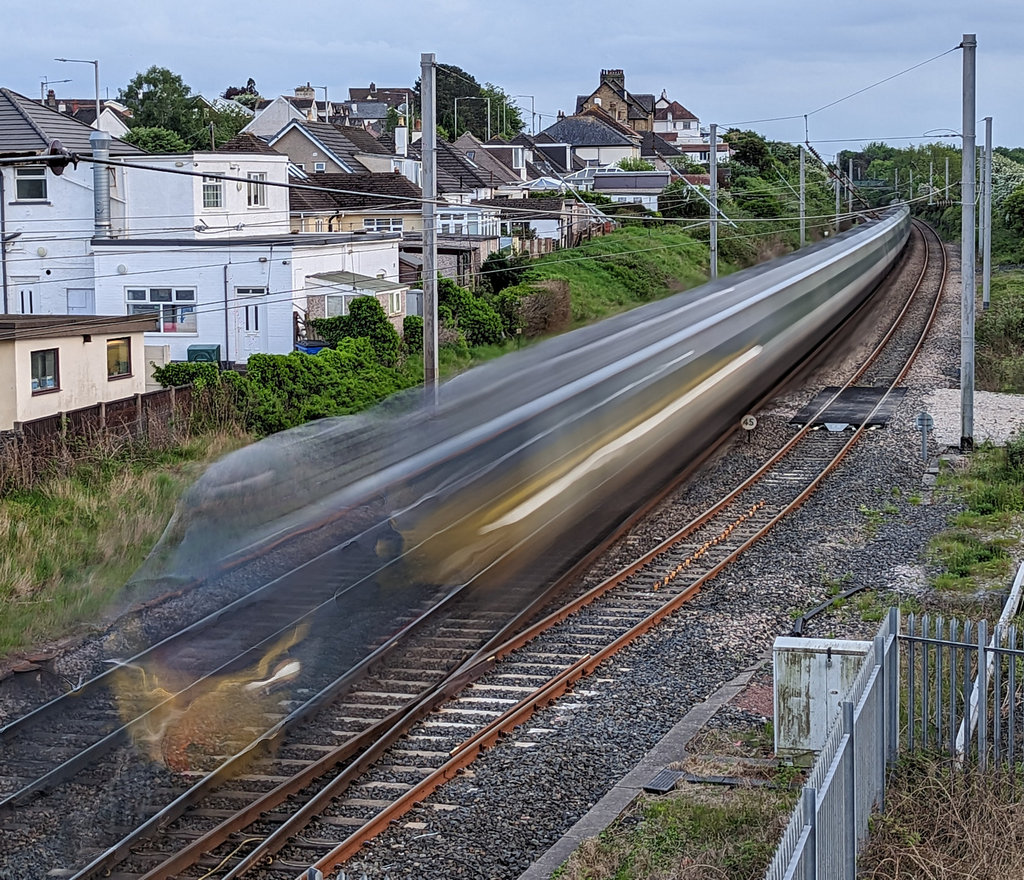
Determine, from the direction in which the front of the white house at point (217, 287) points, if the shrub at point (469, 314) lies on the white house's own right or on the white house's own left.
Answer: on the white house's own left

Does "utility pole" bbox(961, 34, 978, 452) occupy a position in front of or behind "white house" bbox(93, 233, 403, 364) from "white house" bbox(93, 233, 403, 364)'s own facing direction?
in front

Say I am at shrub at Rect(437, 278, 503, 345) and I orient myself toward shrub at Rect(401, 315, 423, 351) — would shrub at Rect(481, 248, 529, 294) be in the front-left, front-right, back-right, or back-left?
back-right

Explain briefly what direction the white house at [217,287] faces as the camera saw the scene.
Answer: facing the viewer

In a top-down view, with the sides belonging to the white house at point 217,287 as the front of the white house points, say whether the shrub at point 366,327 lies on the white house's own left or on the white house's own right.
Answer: on the white house's own left

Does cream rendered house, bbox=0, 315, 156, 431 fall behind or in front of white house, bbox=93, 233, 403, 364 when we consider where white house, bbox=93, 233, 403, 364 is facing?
in front

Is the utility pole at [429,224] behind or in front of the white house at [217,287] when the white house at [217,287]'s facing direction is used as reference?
in front

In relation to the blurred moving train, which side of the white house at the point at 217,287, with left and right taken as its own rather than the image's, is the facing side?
front

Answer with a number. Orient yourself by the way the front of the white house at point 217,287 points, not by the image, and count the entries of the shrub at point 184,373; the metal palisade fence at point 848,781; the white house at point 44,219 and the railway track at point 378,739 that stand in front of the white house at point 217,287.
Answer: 3

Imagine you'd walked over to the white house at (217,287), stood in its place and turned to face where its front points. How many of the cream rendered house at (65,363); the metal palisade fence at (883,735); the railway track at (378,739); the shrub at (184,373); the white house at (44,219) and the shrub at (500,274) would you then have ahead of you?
4

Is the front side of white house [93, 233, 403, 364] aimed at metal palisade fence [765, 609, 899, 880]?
yes

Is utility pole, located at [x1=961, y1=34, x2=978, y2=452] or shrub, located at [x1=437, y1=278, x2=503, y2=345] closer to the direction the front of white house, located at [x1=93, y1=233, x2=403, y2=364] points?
the utility pole

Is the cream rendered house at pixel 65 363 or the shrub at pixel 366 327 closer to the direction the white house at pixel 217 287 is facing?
the cream rendered house
